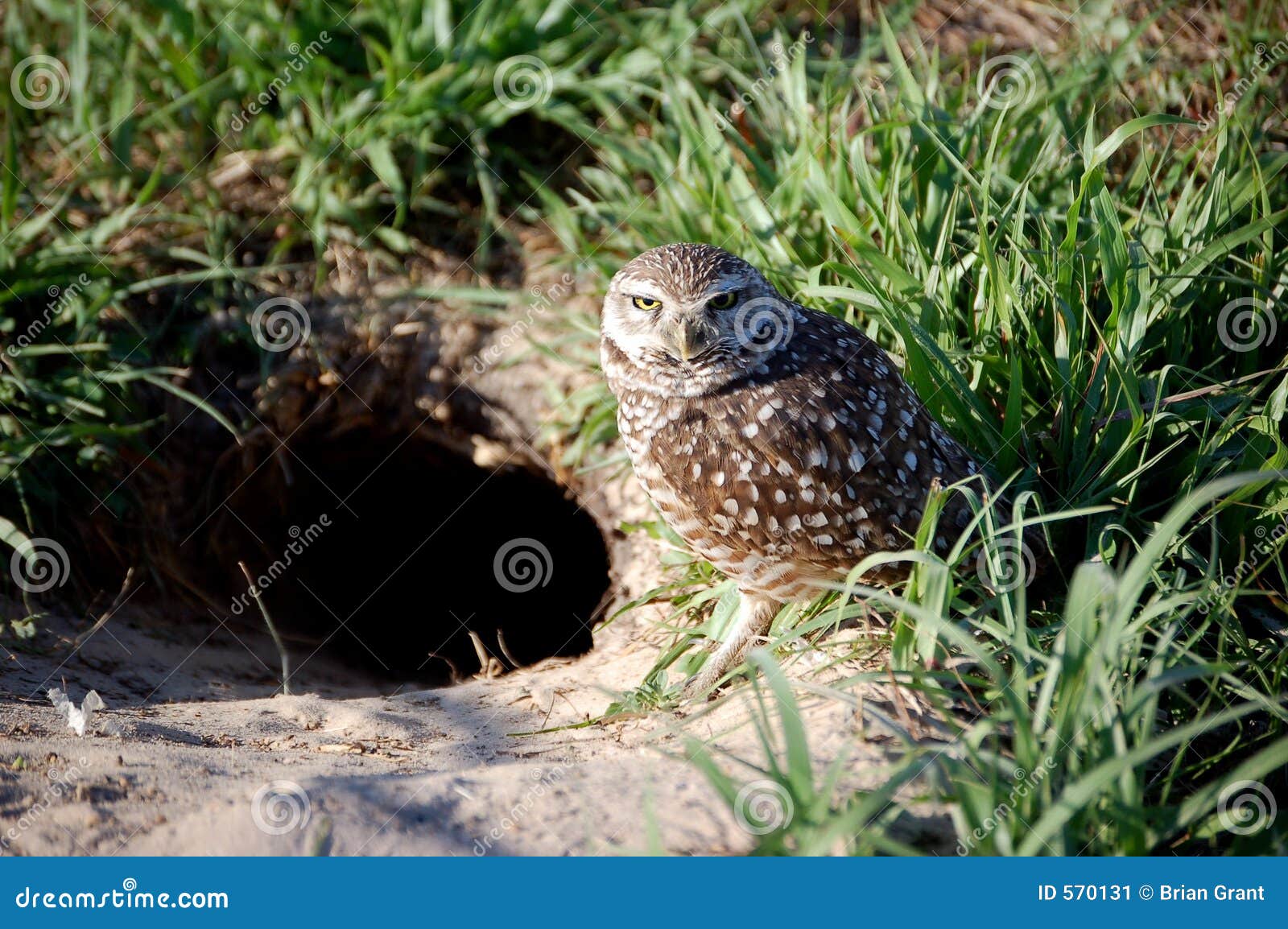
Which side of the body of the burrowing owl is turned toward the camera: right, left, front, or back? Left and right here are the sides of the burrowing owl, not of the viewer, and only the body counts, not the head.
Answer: left
